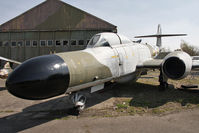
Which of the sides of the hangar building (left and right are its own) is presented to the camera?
front

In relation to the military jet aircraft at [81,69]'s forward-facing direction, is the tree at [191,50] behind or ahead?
behind

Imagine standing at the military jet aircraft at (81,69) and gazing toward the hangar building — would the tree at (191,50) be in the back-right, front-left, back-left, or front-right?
front-right

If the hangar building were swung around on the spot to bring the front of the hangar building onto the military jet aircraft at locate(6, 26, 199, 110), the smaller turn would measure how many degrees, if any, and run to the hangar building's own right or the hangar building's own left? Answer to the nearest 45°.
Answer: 0° — it already faces it

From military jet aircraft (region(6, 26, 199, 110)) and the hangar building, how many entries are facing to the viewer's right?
0

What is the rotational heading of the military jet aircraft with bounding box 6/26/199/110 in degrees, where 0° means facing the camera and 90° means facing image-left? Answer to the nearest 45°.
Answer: approximately 45°

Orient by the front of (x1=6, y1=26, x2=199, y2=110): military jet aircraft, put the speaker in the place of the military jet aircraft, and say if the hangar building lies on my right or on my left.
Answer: on my right

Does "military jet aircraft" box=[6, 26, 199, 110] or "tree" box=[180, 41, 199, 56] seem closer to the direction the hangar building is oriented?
the military jet aircraft
